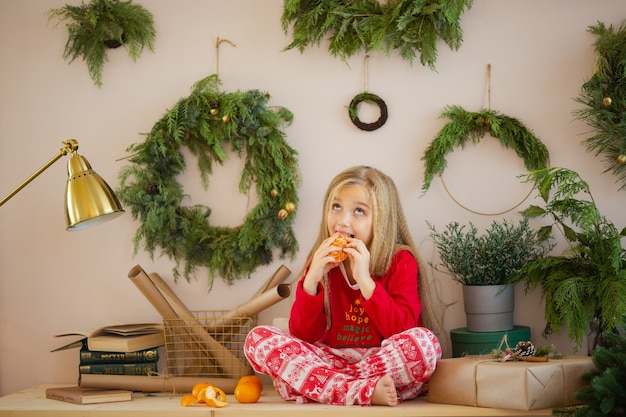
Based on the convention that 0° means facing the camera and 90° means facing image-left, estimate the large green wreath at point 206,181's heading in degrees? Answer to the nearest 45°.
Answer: approximately 0°

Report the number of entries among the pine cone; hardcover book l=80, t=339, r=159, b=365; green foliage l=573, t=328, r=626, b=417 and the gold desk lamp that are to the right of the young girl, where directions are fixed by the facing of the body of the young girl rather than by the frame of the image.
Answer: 2

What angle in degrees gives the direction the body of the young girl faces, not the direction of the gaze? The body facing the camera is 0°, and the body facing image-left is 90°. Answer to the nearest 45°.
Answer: approximately 0°

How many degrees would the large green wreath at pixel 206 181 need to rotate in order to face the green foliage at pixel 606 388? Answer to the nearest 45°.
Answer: approximately 45° to its left

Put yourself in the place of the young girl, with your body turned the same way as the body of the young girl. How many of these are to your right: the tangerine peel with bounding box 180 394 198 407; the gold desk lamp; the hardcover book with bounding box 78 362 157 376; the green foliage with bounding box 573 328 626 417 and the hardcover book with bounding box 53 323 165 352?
4

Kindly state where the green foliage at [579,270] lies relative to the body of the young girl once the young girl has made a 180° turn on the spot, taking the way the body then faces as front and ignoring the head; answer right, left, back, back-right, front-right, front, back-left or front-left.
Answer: right

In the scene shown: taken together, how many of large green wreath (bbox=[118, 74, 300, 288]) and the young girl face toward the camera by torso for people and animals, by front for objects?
2

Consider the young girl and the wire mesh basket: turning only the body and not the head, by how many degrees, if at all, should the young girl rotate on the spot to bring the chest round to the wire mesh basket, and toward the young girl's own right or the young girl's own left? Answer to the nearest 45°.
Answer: approximately 135° to the young girl's own right
